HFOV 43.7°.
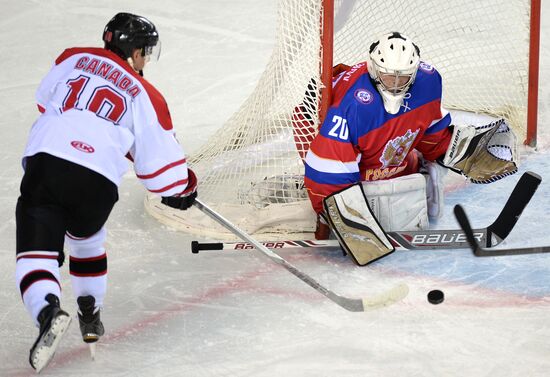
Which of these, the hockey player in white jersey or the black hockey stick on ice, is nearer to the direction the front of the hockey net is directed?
the black hockey stick on ice

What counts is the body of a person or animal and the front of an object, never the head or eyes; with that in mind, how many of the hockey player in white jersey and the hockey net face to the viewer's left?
0

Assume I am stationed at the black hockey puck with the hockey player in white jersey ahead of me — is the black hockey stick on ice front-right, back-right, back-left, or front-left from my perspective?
back-right

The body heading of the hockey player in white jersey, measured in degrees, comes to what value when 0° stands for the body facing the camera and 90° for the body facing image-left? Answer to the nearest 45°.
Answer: approximately 225°

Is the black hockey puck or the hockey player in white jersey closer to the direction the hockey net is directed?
the black hockey puck

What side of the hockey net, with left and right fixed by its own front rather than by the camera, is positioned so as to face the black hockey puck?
front

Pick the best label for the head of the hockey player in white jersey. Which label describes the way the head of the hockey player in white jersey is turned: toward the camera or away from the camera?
away from the camera

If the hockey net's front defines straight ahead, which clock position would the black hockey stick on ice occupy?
The black hockey stick on ice is roughly at 12 o'clock from the hockey net.

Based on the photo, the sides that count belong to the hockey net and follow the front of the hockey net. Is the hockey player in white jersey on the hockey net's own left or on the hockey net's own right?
on the hockey net's own right

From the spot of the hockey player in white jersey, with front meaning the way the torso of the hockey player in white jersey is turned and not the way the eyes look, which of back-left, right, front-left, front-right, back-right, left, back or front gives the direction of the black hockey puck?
front-right
